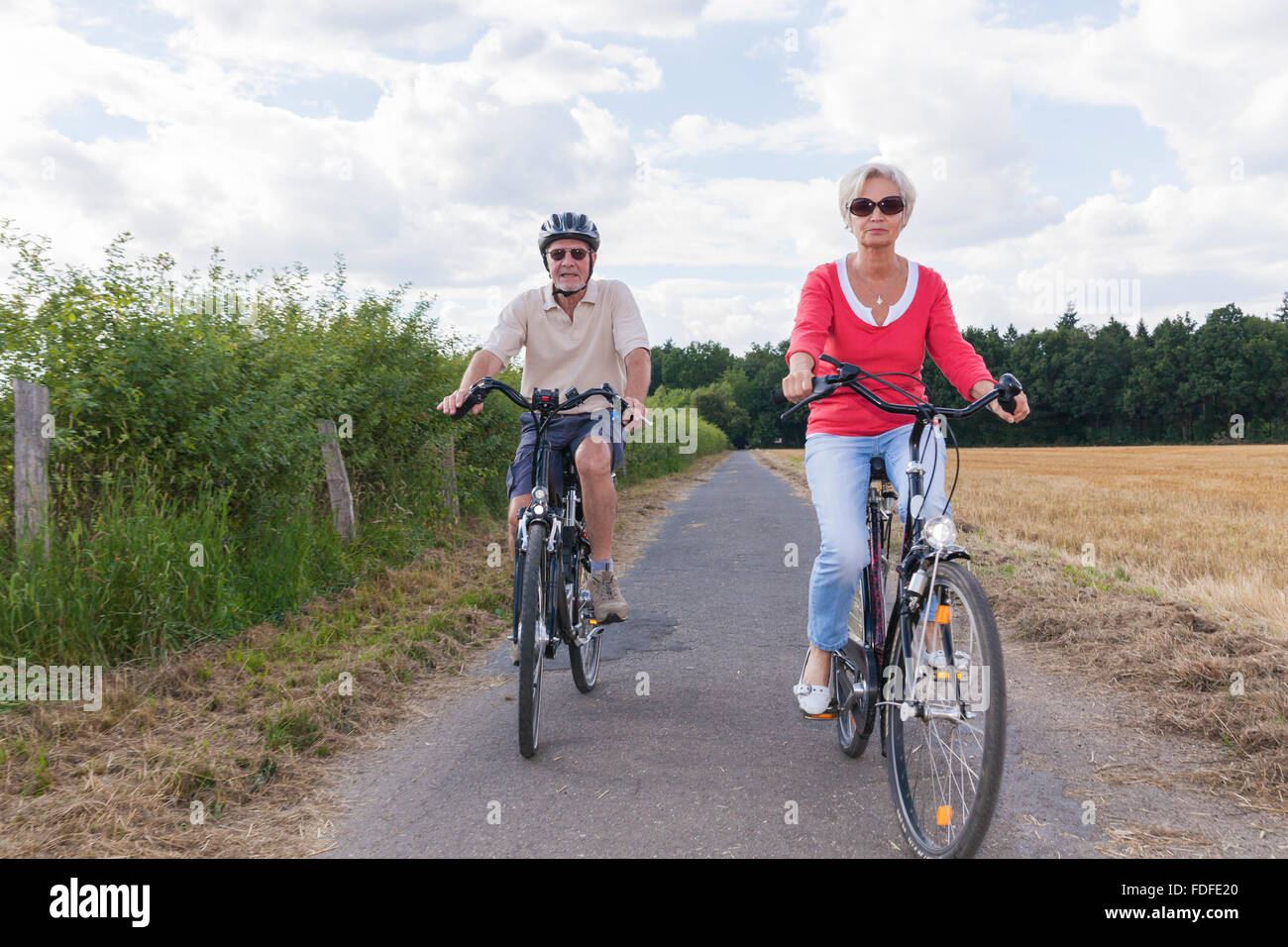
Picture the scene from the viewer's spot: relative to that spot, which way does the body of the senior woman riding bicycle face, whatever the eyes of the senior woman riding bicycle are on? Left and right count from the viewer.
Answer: facing the viewer

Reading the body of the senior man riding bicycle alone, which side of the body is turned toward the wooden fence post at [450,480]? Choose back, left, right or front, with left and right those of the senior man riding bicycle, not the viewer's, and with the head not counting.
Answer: back

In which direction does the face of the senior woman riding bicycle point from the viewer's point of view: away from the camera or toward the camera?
toward the camera

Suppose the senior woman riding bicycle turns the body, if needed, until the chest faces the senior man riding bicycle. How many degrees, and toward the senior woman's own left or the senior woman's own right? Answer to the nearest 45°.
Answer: approximately 135° to the senior woman's own right

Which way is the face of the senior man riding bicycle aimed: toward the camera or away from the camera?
toward the camera

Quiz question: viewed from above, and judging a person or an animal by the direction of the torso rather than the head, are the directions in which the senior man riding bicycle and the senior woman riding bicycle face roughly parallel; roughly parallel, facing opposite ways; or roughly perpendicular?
roughly parallel

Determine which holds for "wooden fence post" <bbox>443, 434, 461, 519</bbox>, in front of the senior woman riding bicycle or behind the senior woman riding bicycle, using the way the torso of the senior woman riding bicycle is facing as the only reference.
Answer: behind

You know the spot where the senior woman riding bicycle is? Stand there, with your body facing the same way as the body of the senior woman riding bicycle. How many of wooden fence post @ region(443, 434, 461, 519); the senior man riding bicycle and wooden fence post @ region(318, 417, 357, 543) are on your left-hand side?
0

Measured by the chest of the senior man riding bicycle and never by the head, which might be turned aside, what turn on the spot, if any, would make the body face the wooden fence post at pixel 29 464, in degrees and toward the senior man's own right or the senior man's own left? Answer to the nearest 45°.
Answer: approximately 90° to the senior man's own right

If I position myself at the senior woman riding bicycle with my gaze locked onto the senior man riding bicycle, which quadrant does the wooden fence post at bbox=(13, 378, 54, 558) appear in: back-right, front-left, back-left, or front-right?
front-left

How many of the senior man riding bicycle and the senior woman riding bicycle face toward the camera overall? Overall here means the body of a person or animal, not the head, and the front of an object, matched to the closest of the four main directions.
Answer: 2

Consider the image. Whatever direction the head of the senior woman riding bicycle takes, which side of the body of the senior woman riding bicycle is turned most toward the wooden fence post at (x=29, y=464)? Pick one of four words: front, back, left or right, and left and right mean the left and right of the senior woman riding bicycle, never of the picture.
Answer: right

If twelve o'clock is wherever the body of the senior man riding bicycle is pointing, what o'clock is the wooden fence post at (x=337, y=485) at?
The wooden fence post is roughly at 5 o'clock from the senior man riding bicycle.

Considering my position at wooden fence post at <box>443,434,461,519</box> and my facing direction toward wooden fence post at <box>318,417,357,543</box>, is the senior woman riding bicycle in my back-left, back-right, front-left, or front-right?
front-left

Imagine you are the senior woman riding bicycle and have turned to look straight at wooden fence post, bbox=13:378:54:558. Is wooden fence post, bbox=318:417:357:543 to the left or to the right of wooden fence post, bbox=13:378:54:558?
right

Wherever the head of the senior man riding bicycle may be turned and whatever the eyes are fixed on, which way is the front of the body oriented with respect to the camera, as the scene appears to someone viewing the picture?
toward the camera
